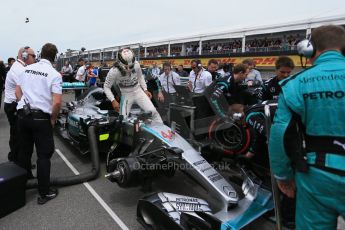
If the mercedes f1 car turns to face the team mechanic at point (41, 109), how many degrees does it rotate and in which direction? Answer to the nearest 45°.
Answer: approximately 135° to its right

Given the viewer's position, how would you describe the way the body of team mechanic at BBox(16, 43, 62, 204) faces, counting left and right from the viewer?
facing away from the viewer and to the right of the viewer

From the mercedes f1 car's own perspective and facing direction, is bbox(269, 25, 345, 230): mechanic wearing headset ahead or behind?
ahead

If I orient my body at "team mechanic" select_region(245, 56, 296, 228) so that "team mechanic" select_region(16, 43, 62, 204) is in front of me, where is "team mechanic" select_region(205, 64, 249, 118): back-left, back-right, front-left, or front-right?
front-right

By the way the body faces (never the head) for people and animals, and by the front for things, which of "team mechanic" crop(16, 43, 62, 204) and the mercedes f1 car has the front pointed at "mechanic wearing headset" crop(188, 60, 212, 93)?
the team mechanic

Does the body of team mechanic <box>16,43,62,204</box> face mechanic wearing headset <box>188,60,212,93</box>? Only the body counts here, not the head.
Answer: yes

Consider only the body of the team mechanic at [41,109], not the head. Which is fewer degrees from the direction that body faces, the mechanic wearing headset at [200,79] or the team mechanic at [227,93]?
the mechanic wearing headset

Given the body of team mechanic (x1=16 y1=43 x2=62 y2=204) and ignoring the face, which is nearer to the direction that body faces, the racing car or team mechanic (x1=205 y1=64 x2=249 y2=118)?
the racing car

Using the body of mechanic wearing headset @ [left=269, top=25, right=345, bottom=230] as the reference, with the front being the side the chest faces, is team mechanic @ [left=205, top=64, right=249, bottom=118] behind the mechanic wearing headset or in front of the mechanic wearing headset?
in front

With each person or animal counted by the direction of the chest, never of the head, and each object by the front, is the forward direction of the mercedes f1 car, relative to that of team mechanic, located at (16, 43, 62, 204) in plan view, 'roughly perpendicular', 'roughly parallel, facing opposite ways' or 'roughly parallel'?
roughly perpendicular

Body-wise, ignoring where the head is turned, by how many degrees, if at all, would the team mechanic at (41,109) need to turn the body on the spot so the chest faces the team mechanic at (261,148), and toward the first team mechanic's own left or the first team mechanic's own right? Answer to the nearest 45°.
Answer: approximately 90° to the first team mechanic's own right
